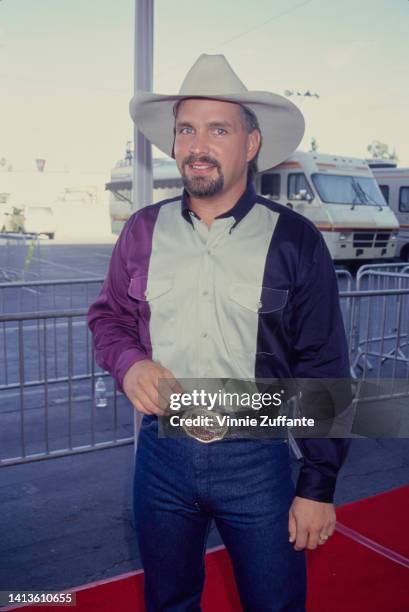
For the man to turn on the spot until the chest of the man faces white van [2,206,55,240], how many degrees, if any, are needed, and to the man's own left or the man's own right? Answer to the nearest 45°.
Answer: approximately 180°

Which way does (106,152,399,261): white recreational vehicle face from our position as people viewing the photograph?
facing the viewer and to the right of the viewer

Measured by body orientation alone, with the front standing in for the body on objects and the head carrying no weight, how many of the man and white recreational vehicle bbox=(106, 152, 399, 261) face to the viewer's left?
0

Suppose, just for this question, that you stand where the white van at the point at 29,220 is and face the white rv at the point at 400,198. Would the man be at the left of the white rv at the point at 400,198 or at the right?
right

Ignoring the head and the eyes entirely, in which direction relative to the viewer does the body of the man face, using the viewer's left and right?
facing the viewer

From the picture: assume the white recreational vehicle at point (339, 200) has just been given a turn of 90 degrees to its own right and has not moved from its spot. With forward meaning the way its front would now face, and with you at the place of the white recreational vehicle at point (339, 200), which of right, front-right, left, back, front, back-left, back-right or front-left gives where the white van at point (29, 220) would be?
right

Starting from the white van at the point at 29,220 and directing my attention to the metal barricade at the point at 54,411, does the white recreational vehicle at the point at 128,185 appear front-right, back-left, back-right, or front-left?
front-left

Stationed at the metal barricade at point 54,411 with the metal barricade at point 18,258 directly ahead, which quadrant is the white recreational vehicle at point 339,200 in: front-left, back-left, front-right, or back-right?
front-right

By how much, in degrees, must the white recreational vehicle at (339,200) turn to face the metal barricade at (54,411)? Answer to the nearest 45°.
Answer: approximately 45° to its right

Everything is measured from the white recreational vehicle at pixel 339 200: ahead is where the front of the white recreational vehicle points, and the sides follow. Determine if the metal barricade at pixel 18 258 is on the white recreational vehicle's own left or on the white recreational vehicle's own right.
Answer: on the white recreational vehicle's own right

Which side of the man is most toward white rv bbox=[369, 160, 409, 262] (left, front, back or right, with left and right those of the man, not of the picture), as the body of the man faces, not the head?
back

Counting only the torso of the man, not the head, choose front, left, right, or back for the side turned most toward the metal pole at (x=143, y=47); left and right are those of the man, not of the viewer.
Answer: back
